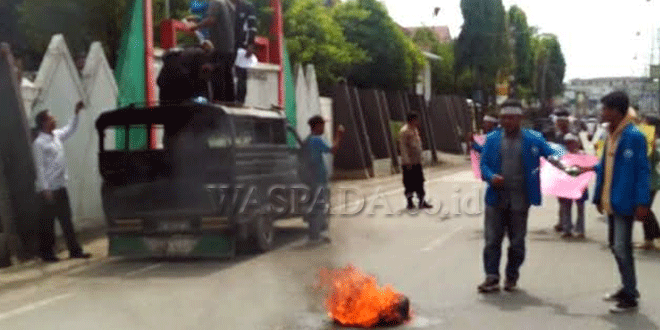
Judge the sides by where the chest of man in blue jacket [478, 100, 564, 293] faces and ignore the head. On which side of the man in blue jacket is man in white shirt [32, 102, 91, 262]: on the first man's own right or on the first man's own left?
on the first man's own right

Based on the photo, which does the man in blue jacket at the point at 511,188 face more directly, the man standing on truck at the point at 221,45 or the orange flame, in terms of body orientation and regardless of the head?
the orange flame

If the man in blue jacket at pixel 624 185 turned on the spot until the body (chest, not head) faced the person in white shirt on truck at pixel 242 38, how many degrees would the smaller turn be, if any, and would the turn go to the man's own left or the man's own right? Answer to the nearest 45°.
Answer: approximately 45° to the man's own right

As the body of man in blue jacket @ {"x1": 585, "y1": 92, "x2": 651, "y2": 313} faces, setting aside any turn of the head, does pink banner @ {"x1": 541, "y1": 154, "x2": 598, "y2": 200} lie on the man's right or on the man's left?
on the man's right

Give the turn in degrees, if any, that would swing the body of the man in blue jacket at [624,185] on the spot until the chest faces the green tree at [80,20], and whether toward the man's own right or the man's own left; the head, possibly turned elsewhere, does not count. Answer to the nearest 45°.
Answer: approximately 45° to the man's own right

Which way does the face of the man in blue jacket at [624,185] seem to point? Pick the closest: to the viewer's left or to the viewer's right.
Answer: to the viewer's left
